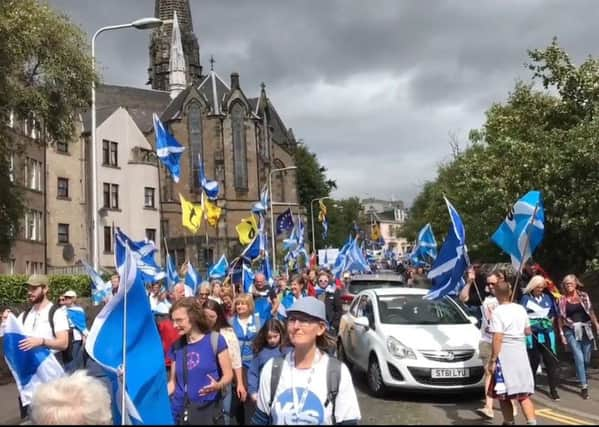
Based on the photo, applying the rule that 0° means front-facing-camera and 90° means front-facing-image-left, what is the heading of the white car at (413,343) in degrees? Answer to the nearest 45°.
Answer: approximately 315°

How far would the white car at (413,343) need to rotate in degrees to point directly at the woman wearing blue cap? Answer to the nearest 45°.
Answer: approximately 45° to its right

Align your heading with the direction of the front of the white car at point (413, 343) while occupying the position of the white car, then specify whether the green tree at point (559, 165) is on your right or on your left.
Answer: on your left

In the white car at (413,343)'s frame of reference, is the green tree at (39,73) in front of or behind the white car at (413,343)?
behind

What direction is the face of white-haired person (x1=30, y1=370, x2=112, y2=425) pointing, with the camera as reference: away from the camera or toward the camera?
away from the camera

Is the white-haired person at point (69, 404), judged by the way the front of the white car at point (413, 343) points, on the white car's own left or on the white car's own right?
on the white car's own right

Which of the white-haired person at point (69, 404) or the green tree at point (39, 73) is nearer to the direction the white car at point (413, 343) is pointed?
the white-haired person
